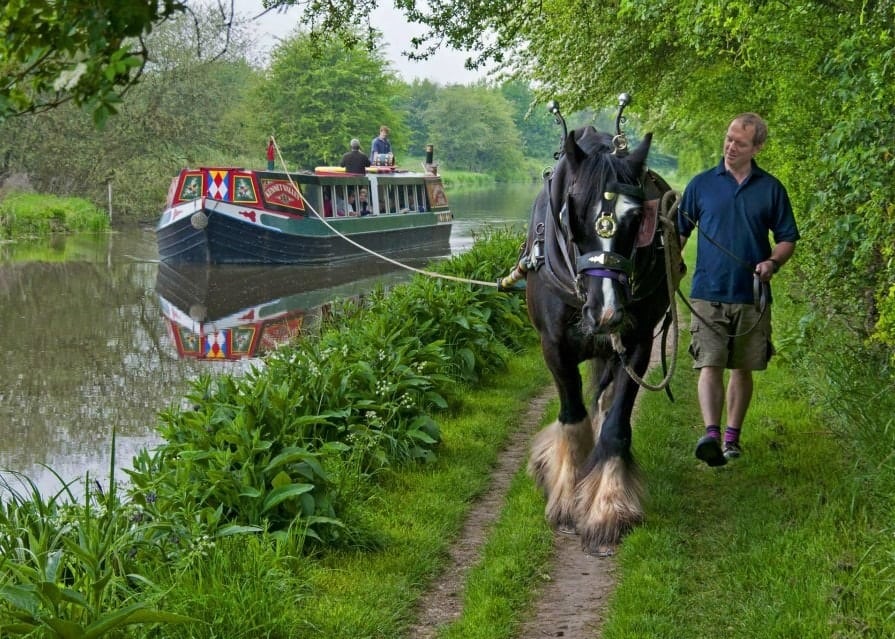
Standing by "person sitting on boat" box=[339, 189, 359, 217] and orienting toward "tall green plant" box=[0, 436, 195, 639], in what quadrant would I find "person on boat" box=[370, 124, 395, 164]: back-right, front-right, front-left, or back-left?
back-left

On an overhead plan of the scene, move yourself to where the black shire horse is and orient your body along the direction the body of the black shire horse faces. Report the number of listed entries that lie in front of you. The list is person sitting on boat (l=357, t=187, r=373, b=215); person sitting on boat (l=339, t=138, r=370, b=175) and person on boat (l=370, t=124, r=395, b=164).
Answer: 0

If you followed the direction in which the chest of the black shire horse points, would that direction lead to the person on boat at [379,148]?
no

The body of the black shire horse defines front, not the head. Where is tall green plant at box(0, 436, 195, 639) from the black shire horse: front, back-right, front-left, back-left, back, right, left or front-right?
front-right

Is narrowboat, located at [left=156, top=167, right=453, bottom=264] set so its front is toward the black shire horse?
no

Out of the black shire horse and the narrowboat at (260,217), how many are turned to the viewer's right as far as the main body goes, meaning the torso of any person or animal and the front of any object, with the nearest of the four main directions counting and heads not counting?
0

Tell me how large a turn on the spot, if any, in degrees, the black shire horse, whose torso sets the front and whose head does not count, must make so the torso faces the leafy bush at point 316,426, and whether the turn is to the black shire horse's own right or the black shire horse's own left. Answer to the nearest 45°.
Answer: approximately 90° to the black shire horse's own right

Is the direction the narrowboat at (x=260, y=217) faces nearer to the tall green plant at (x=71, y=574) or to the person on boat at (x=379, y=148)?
the tall green plant

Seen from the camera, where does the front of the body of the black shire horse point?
toward the camera

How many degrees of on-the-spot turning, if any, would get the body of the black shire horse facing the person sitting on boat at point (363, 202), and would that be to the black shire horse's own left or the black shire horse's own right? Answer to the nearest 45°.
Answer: approximately 180°

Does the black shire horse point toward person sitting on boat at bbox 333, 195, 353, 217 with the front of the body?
no

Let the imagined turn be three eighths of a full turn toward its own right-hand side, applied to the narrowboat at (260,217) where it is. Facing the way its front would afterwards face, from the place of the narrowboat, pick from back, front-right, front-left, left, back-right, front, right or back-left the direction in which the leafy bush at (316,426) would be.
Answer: back

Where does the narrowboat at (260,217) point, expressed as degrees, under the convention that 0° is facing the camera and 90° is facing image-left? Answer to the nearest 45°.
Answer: approximately 45°
